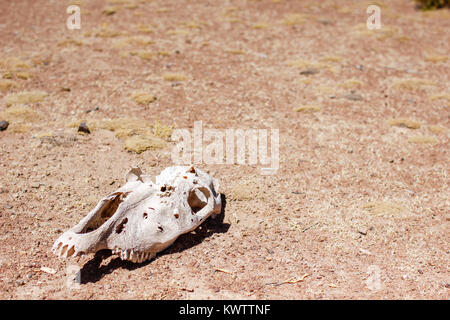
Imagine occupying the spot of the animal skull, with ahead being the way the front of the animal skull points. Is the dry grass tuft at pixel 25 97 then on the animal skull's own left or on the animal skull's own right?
on the animal skull's own right

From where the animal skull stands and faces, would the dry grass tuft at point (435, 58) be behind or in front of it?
behind

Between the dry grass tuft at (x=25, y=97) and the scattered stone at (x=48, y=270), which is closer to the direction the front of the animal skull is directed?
the scattered stone

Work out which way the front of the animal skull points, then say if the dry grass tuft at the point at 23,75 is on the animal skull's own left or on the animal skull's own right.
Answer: on the animal skull's own right

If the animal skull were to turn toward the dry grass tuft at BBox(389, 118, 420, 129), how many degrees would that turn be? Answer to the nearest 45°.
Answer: approximately 180°

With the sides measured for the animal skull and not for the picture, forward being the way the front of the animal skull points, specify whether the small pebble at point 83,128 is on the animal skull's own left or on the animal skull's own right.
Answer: on the animal skull's own right

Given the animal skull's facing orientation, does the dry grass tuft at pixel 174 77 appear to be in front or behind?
behind

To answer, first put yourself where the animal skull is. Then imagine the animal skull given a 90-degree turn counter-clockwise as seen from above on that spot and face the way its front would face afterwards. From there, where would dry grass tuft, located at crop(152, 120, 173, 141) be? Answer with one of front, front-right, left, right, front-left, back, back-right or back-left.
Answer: back-left

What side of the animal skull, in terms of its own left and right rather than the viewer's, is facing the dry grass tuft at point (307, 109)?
back

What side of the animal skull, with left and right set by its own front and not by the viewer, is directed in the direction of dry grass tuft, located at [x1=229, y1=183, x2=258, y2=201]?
back

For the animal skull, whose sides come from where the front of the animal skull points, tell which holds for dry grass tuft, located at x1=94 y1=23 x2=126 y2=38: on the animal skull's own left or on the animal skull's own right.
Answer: on the animal skull's own right

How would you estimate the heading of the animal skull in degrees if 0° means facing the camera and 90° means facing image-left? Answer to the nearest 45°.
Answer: approximately 45°

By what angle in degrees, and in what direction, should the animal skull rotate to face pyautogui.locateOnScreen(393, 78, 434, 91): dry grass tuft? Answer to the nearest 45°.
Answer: approximately 180°

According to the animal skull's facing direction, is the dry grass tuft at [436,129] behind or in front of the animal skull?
behind

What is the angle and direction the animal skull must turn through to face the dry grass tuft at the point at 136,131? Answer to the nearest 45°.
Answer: approximately 135° to its right
